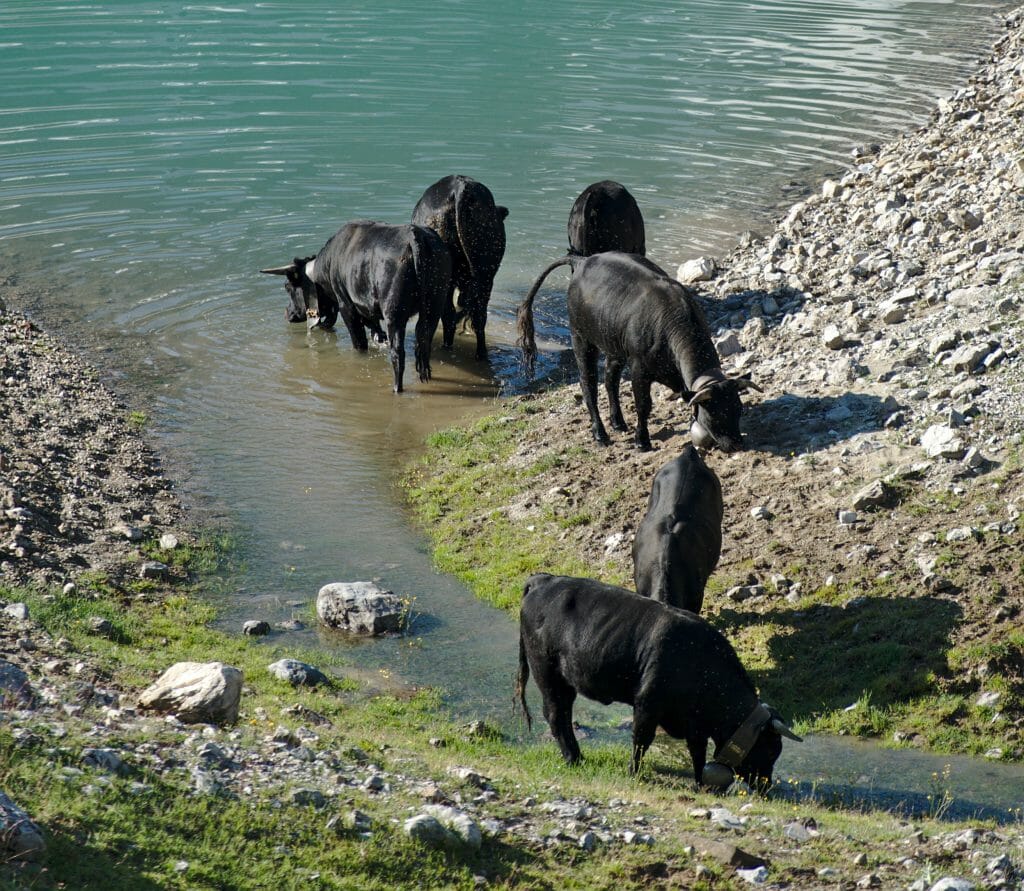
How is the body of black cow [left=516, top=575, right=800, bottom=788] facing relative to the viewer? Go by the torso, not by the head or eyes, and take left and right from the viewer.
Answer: facing to the right of the viewer

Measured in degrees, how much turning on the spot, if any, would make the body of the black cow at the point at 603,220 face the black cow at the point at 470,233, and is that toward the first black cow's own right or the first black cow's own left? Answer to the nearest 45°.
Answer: approximately 90° to the first black cow's own left

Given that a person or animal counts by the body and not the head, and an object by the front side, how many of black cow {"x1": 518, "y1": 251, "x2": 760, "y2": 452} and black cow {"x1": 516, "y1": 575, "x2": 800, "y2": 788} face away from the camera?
0

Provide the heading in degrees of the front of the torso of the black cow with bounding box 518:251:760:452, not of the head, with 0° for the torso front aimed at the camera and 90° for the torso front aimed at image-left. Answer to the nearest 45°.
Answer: approximately 315°

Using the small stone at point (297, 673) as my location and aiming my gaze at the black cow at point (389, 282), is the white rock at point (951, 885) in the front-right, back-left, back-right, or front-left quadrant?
back-right

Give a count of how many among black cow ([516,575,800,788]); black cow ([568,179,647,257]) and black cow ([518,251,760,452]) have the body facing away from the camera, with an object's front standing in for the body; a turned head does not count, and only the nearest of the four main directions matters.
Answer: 1

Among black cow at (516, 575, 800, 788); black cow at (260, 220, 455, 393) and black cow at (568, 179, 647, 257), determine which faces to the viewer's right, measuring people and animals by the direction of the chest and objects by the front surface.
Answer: black cow at (516, 575, 800, 788)

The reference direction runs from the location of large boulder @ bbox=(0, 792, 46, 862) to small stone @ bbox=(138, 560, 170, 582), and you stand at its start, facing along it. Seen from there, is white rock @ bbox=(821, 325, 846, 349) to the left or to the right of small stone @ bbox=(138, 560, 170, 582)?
right

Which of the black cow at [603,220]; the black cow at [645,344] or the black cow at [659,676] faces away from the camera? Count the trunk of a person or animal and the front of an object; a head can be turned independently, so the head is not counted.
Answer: the black cow at [603,220]

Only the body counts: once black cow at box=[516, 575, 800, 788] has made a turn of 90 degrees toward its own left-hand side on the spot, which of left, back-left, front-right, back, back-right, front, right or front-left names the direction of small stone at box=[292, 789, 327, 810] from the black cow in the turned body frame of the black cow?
back-left

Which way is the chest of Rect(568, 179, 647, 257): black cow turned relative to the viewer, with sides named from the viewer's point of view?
facing away from the viewer

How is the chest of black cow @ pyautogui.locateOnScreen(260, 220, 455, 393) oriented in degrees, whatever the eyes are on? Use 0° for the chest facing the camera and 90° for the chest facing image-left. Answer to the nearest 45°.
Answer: approximately 135°

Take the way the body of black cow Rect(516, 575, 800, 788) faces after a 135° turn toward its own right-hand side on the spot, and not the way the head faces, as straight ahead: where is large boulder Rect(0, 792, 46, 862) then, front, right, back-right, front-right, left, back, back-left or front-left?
front

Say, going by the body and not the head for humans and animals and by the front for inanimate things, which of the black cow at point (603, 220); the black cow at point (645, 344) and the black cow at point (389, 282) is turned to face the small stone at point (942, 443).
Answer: the black cow at point (645, 344)
